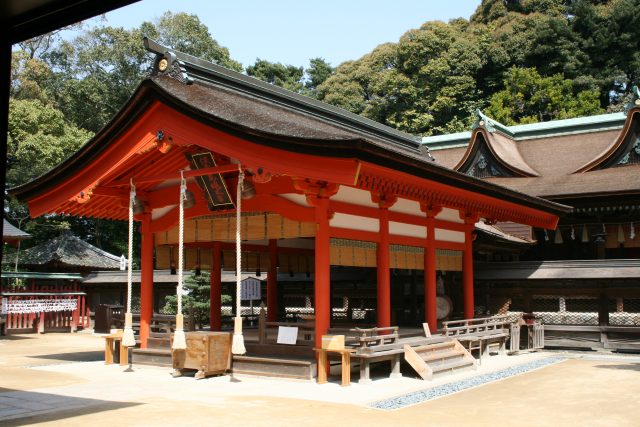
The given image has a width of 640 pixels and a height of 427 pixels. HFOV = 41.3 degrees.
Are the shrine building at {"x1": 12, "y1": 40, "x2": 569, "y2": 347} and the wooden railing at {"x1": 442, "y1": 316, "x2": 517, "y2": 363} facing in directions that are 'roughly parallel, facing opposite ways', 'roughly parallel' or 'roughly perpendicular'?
roughly perpendicular

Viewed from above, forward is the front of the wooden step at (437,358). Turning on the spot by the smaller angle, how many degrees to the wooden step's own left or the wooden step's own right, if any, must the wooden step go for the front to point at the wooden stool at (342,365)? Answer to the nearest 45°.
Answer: approximately 90° to the wooden step's own right

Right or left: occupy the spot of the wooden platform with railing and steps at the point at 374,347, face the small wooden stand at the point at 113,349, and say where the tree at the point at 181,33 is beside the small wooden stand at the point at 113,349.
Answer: right

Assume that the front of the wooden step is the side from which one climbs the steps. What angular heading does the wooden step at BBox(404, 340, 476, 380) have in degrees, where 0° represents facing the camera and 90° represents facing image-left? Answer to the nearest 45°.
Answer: approximately 315°

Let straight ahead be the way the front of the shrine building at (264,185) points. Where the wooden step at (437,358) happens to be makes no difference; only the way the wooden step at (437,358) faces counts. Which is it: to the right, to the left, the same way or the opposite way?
to the left
